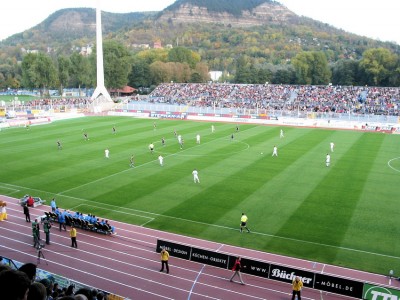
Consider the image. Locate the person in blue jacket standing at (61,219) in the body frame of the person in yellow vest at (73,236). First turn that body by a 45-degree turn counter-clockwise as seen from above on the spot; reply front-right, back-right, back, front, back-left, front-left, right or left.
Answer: back-left

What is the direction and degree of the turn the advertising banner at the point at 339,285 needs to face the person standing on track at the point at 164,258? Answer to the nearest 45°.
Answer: approximately 90° to its right

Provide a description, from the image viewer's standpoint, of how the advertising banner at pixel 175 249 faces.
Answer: facing the viewer and to the left of the viewer

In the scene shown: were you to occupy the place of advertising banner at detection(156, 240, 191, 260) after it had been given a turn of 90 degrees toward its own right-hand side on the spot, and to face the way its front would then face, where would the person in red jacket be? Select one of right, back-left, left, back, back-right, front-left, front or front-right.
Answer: back

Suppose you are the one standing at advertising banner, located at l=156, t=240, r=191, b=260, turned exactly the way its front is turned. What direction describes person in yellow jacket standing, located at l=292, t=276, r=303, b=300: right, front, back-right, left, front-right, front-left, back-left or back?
left

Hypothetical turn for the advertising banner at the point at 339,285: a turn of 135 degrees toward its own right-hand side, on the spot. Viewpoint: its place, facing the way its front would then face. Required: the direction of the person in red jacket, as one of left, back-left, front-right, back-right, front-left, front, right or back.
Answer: front-left

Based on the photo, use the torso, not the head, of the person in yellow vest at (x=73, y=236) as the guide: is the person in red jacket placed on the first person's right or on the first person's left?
on the first person's left

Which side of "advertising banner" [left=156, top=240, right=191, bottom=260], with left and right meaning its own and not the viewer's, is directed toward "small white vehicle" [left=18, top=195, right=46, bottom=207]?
right
